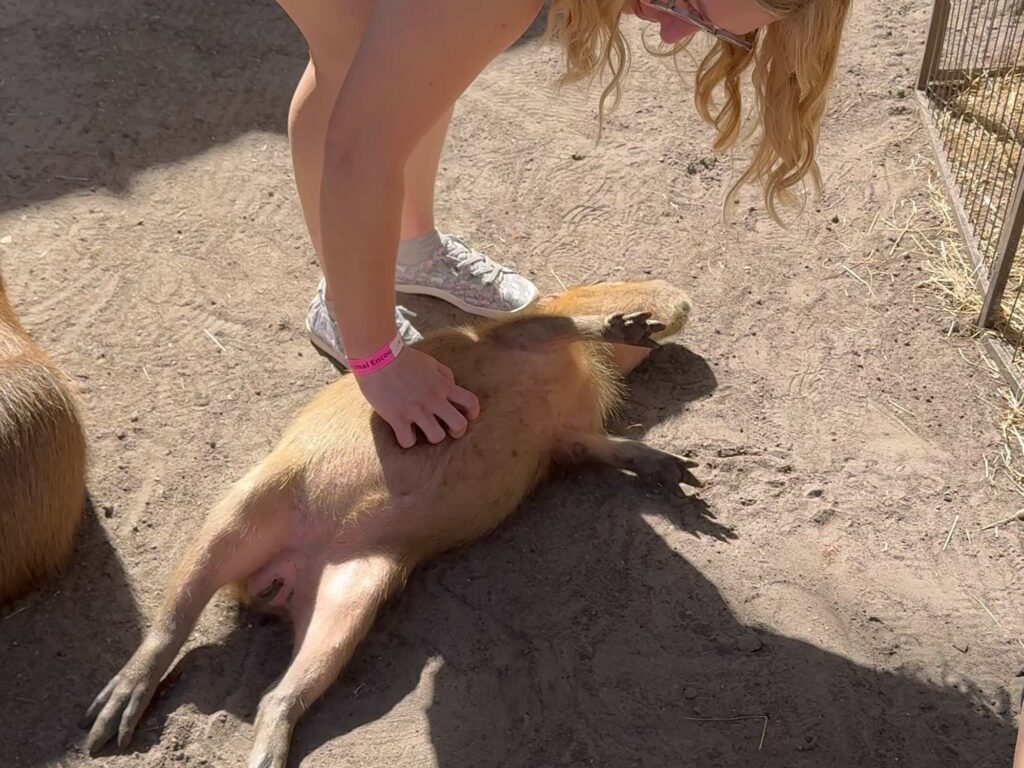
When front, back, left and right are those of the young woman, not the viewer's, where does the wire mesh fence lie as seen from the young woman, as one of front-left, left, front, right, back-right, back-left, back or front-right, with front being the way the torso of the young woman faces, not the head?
front-left

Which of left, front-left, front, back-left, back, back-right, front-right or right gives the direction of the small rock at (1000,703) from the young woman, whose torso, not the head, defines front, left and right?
front

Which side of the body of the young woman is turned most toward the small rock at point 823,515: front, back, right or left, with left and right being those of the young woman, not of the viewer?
front

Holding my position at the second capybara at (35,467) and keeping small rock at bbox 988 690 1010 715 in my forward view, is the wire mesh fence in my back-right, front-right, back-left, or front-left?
front-left

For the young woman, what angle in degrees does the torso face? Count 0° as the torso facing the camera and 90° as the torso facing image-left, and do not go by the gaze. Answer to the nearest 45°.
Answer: approximately 270°
